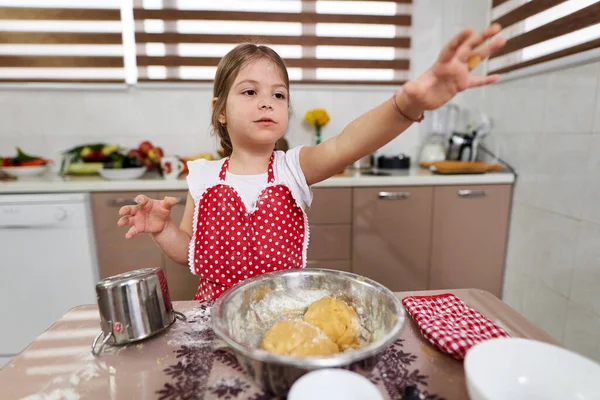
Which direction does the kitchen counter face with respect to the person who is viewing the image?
facing the viewer

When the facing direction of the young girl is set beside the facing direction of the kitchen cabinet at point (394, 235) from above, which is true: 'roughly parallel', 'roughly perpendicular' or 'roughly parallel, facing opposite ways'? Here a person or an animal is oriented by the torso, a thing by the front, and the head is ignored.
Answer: roughly parallel

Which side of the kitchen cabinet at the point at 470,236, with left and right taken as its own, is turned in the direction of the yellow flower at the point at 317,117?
right

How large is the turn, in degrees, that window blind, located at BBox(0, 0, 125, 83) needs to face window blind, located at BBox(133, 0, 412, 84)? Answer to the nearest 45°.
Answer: approximately 45° to its left

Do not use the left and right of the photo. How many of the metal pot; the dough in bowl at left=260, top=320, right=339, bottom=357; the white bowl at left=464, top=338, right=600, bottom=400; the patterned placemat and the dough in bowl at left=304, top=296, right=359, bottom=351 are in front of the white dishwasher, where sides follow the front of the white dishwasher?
5

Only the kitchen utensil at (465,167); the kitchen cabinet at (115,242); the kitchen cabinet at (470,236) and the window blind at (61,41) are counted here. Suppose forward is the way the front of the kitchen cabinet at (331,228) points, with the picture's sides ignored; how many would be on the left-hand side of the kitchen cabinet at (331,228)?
2

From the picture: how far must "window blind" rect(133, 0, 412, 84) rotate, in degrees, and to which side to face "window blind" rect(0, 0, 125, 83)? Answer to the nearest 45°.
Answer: approximately 90° to its right

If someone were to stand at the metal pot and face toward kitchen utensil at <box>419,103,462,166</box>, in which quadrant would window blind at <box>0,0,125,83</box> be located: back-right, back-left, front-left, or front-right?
front-left

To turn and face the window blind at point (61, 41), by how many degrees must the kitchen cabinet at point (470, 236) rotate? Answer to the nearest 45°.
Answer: approximately 90° to its right

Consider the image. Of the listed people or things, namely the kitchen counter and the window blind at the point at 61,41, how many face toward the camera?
2

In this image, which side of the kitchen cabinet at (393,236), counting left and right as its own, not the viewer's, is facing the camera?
front
